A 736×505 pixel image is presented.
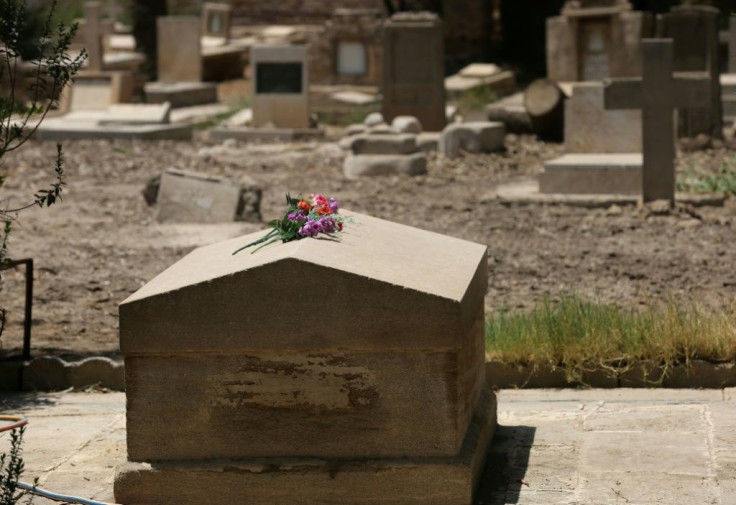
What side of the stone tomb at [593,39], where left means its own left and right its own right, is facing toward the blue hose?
front

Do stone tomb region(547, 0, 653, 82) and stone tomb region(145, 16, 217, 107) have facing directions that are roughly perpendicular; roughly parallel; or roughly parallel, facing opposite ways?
roughly parallel

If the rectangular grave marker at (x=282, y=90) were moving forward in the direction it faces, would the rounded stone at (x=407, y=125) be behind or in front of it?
in front

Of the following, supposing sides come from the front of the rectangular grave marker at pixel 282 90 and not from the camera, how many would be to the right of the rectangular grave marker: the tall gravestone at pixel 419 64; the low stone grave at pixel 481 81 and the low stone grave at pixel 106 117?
1

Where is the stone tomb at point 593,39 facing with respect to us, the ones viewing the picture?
facing the viewer

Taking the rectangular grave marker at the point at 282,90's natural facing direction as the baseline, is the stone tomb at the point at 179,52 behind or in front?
behind

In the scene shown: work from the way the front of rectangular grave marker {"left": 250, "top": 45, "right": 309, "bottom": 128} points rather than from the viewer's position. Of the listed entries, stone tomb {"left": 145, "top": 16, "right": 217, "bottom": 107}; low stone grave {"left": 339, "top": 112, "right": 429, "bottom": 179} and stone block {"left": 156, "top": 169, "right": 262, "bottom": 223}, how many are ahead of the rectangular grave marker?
2

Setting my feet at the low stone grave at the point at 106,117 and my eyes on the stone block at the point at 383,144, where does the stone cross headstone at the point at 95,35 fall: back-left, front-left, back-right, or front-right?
back-left

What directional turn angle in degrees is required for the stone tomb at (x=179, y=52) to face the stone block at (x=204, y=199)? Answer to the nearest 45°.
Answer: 0° — it already faces it

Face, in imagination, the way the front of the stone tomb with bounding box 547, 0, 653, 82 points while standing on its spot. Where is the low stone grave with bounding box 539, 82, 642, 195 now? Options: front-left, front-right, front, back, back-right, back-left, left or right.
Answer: front

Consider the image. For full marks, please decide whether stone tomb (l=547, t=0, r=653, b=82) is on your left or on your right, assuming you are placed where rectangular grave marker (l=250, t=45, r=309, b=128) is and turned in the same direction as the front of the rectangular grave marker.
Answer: on your left

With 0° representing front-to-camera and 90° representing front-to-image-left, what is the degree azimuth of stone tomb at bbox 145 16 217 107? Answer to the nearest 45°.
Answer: approximately 0°

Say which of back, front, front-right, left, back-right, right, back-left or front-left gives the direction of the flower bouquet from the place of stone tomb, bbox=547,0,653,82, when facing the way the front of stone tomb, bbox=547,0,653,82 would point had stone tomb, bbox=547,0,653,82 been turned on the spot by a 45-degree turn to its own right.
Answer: front-left

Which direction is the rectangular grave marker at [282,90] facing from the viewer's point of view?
toward the camera

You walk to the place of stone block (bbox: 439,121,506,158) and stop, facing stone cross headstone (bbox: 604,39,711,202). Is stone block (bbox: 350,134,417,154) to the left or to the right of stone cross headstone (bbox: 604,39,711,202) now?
right
